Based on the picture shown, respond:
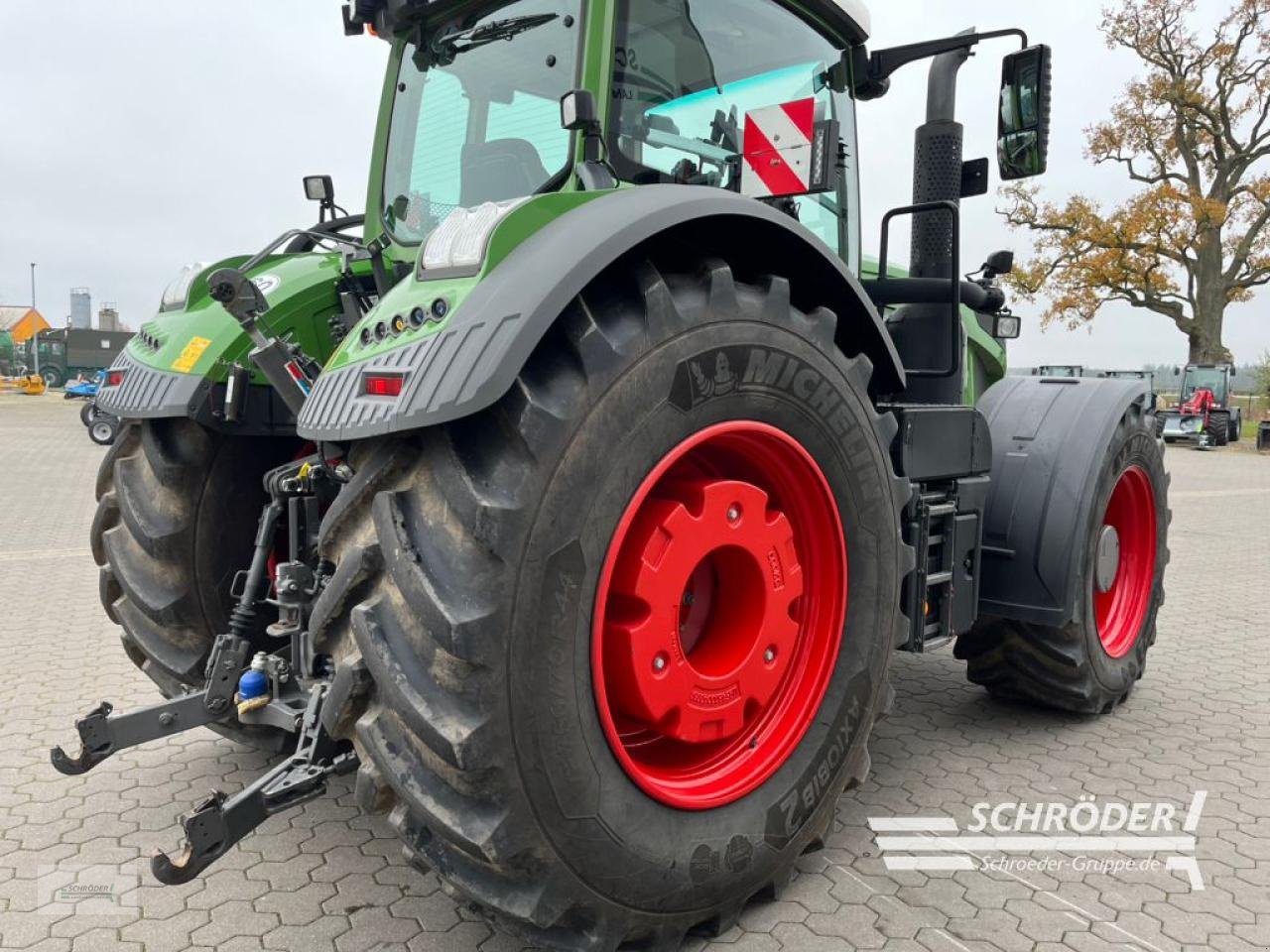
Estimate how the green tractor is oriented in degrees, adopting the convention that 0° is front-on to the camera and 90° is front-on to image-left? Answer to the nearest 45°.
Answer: approximately 225°

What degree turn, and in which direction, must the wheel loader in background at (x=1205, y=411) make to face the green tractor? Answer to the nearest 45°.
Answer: approximately 45° to its left

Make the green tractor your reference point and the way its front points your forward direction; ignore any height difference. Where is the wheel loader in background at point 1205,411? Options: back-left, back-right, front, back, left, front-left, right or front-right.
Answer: front

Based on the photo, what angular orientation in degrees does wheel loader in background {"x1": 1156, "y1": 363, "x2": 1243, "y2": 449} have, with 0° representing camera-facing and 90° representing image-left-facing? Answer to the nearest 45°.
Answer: approximately 45°
